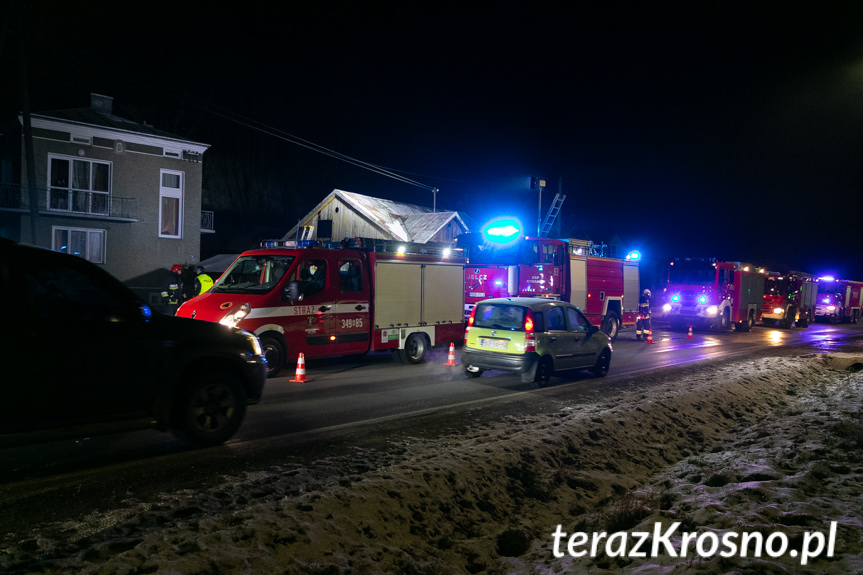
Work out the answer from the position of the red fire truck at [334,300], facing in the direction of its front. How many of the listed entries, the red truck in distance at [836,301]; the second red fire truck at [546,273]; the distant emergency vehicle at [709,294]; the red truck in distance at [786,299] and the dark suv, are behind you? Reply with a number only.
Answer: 4

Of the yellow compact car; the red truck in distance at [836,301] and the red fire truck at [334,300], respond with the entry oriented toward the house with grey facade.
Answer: the red truck in distance

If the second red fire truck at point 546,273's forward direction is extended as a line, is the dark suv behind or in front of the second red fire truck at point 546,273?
in front

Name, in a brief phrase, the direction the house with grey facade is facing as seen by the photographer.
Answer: facing the viewer and to the right of the viewer

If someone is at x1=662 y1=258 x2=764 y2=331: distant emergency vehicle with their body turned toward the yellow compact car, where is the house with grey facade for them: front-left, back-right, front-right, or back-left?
front-right

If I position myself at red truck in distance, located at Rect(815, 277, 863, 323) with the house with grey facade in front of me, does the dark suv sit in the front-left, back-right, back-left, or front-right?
front-left

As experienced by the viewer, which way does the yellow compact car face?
facing away from the viewer and to the right of the viewer

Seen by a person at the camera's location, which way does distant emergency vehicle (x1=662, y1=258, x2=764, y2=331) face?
facing the viewer and to the left of the viewer

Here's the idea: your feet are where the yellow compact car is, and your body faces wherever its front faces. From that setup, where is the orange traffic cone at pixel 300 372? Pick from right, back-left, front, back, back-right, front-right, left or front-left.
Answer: back-left

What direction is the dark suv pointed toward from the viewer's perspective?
to the viewer's right

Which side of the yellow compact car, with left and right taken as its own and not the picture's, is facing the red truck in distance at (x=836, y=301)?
front

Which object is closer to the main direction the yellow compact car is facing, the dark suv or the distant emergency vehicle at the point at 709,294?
the distant emergency vehicle

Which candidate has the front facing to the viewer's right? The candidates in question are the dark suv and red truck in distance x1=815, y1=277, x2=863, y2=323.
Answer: the dark suv

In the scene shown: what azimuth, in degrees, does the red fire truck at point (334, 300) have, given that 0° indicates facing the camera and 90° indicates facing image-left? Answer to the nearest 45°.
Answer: approximately 45°

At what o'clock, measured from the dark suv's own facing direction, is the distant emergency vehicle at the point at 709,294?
The distant emergency vehicle is roughly at 11 o'clock from the dark suv.
